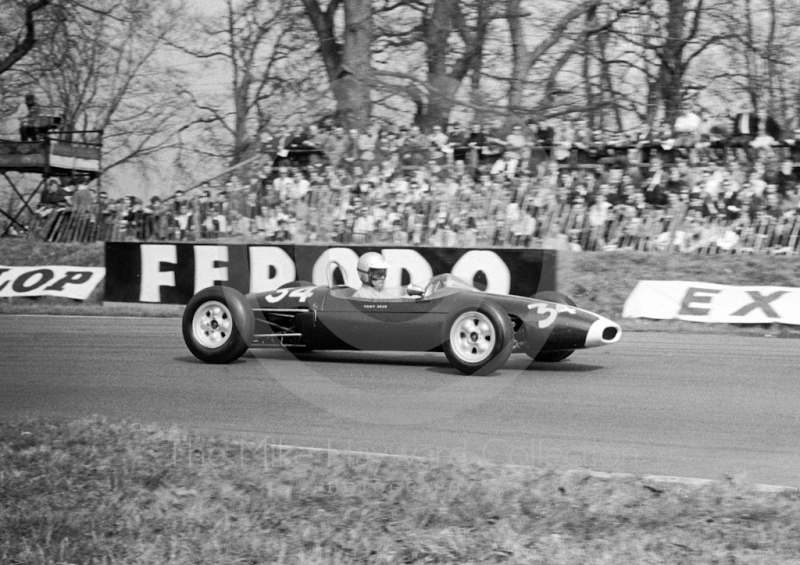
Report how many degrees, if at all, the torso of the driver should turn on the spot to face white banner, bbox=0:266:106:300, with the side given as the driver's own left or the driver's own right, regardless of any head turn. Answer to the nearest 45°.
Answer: approximately 180°

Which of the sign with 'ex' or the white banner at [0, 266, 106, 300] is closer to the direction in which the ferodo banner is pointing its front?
the sign with 'ex'

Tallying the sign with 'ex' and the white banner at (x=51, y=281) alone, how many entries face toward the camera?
2

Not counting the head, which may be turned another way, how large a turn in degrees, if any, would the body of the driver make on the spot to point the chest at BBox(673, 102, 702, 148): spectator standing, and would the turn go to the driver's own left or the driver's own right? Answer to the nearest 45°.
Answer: approximately 90° to the driver's own left

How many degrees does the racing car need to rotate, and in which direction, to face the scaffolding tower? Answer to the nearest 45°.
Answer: approximately 180°

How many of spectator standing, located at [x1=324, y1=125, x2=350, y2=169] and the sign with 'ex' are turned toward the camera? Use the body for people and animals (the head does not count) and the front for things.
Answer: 2
